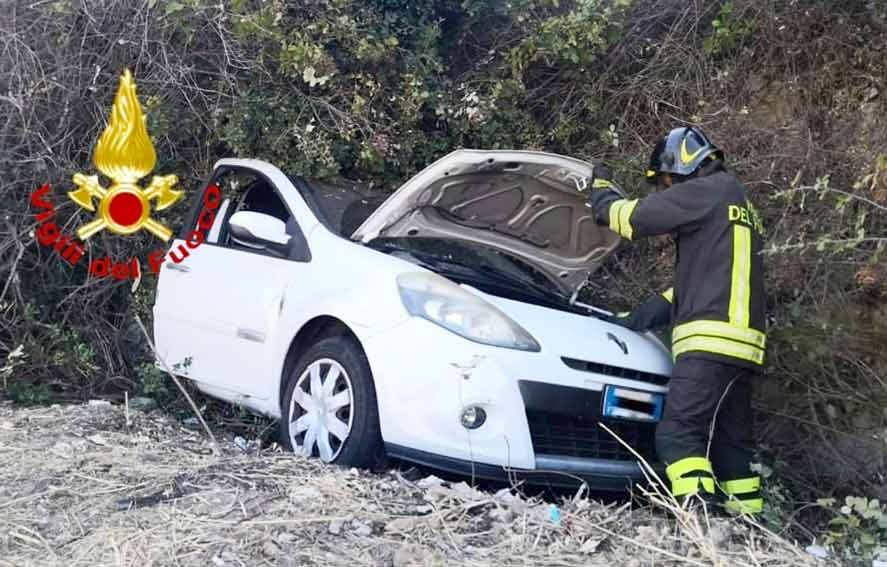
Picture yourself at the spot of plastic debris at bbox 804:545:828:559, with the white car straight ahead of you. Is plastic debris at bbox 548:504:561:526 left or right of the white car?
left

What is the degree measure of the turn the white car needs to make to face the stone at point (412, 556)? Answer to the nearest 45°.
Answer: approximately 45° to its right

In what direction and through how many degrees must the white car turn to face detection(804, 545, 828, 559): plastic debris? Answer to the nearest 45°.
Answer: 0° — it already faces it

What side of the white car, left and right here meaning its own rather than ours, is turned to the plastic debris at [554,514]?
front

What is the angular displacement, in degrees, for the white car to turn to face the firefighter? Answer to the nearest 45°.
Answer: approximately 45° to its left

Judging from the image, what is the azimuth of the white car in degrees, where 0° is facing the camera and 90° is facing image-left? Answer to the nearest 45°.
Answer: approximately 315°

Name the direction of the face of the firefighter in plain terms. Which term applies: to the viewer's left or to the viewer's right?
to the viewer's left
